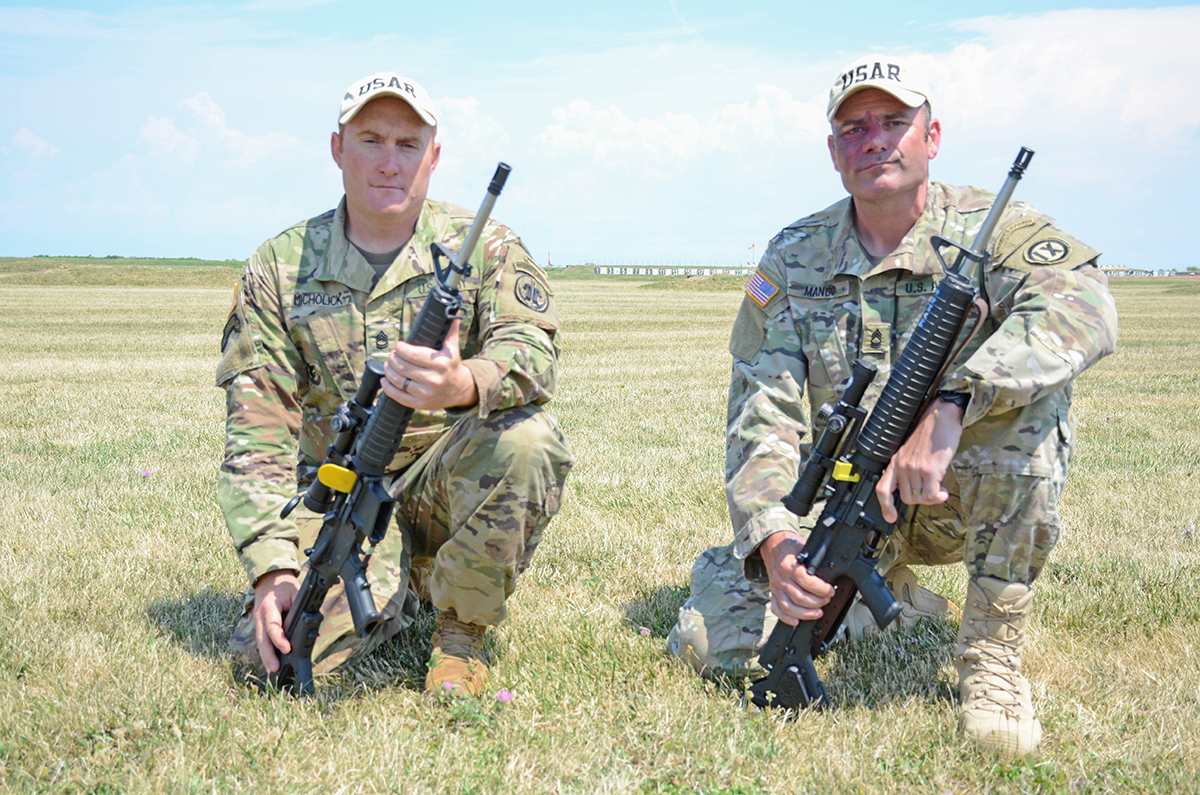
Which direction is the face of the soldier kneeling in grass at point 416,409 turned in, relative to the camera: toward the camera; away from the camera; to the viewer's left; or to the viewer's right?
toward the camera

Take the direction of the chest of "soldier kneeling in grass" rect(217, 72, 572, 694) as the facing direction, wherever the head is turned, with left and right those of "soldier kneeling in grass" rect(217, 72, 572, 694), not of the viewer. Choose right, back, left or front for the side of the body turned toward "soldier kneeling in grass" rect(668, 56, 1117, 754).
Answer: left

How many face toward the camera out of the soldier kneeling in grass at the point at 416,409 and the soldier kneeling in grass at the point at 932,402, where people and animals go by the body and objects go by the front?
2

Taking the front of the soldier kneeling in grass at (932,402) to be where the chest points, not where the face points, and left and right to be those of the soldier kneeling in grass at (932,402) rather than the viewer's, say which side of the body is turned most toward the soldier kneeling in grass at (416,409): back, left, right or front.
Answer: right

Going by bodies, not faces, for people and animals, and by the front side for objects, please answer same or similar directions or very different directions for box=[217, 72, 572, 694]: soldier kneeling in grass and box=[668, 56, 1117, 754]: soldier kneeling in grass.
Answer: same or similar directions

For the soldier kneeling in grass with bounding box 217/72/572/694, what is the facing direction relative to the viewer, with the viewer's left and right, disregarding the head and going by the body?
facing the viewer
